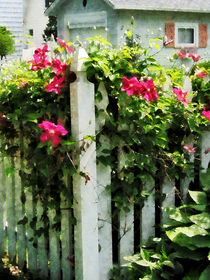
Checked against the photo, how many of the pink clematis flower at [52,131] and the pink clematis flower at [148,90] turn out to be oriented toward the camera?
2

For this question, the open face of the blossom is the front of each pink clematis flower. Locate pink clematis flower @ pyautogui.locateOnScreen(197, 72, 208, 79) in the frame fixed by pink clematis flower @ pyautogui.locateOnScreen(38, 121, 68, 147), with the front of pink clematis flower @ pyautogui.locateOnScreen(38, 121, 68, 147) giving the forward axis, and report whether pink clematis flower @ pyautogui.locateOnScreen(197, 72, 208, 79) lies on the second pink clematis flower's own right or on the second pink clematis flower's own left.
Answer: on the second pink clematis flower's own left

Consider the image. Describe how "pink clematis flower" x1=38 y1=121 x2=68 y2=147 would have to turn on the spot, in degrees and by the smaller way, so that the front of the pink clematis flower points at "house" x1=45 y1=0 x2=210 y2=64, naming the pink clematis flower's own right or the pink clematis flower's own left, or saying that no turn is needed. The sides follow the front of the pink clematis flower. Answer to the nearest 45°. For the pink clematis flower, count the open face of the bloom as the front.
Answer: approximately 180°
